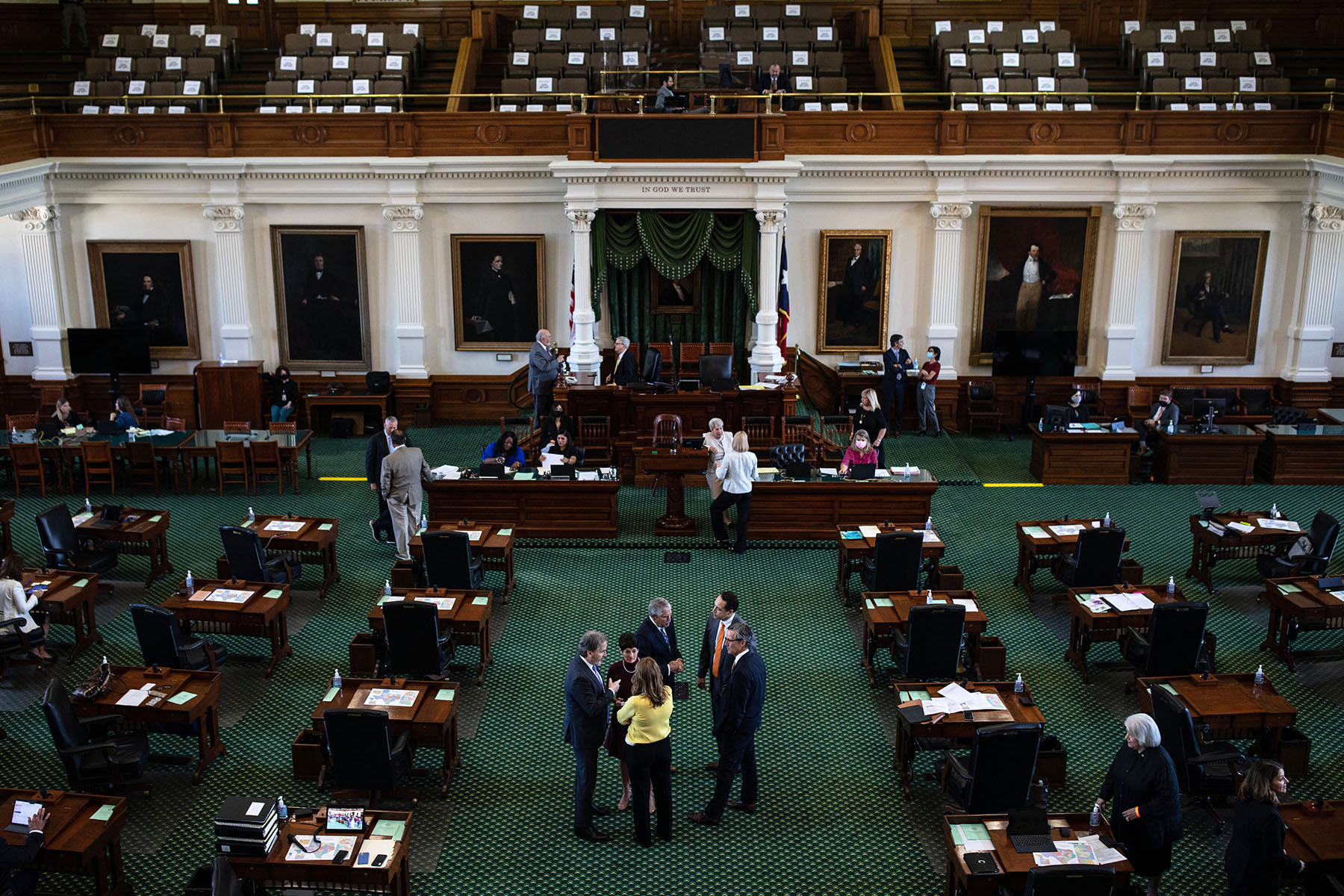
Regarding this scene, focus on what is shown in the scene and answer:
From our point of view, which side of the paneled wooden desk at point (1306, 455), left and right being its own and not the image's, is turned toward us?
front

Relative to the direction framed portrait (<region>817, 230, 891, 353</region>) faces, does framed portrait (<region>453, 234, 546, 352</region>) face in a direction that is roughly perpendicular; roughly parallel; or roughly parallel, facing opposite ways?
roughly parallel

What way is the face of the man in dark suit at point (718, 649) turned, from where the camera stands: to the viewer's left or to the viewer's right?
to the viewer's left

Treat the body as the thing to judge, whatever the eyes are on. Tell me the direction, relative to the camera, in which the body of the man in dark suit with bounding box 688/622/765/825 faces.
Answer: to the viewer's left

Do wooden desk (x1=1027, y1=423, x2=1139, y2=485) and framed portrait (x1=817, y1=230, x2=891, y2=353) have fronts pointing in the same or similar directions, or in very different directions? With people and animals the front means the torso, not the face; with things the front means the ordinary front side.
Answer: same or similar directions

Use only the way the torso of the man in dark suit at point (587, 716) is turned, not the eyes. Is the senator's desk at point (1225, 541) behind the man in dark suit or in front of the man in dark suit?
in front

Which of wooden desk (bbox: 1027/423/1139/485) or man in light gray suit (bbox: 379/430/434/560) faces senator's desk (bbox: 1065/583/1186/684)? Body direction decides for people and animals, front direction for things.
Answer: the wooden desk

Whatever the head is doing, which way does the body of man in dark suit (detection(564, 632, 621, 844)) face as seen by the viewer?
to the viewer's right

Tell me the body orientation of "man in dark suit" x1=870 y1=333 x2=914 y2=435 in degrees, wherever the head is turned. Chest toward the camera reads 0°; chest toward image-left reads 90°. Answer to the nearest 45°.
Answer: approximately 315°

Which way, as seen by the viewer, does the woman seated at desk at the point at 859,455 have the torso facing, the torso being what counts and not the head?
toward the camera

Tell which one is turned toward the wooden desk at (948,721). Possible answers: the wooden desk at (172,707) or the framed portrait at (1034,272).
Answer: the framed portrait

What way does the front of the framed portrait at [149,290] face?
toward the camera

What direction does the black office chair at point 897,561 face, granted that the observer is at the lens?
facing away from the viewer

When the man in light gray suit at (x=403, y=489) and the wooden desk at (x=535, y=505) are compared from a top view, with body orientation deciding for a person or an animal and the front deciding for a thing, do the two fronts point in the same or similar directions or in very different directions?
very different directions
